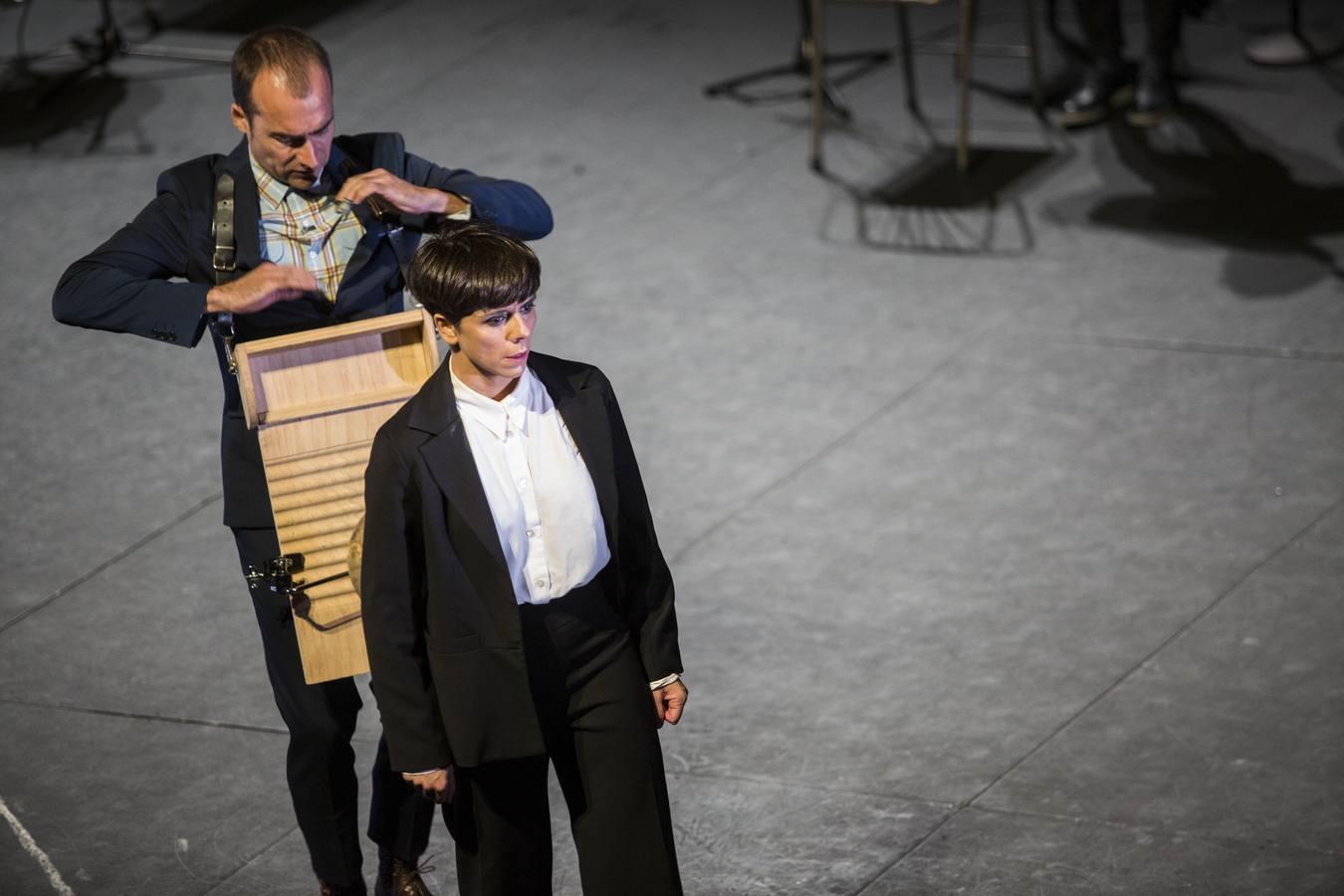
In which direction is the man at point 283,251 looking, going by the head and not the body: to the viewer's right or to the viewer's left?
to the viewer's right

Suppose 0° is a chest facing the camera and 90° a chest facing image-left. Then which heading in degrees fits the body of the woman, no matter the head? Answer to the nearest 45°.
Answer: approximately 315°

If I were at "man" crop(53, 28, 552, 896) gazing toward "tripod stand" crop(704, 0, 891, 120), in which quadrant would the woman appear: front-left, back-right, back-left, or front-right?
back-right

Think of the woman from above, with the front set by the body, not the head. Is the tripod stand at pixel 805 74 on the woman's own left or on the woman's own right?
on the woman's own left

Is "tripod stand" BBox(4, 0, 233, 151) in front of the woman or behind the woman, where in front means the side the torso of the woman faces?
behind

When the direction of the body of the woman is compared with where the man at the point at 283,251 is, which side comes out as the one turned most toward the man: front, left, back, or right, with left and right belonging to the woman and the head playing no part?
back

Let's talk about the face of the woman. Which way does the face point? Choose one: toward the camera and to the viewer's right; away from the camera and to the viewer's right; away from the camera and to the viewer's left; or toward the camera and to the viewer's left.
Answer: toward the camera and to the viewer's right
